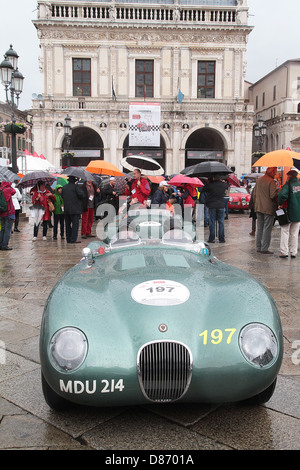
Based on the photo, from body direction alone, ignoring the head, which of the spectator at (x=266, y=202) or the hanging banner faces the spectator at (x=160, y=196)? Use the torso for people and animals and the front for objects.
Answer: the hanging banner

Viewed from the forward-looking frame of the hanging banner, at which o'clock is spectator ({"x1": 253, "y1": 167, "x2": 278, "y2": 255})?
The spectator is roughly at 12 o'clock from the hanging banner.

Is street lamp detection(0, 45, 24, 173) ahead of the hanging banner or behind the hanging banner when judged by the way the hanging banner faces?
ahead

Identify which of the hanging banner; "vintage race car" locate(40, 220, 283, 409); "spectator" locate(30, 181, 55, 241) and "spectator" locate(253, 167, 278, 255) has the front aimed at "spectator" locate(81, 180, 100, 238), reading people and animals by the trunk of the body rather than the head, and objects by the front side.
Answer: the hanging banner

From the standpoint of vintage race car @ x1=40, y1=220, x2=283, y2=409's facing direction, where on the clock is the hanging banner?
The hanging banner is roughly at 6 o'clock from the vintage race car.

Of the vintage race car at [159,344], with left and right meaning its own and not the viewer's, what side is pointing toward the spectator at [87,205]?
back

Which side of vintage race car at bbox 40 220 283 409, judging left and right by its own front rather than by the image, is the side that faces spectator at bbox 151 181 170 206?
back
